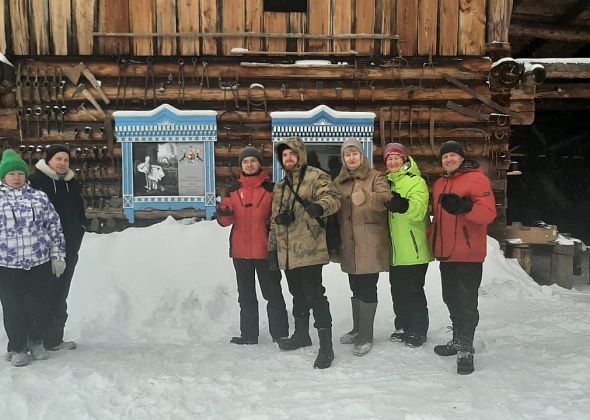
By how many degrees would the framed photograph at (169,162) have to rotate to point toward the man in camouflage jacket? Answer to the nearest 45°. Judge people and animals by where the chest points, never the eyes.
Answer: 0° — it already faces them

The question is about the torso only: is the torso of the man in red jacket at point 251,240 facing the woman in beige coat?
no

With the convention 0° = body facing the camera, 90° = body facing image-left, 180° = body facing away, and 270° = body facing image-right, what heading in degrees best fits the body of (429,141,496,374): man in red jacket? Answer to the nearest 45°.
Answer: approximately 45°

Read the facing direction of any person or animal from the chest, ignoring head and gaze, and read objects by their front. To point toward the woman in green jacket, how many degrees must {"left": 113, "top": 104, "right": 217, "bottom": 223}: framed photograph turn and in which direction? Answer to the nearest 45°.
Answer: approximately 45° to its left

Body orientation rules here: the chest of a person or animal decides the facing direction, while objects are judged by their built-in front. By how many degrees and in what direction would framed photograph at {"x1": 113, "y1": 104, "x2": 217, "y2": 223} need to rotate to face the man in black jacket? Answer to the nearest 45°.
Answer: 0° — it already faces them

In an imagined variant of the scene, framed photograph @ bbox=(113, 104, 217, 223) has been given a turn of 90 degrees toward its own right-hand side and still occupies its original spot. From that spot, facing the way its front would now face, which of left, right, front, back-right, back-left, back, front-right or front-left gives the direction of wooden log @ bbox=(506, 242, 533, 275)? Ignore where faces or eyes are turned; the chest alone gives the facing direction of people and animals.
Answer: back

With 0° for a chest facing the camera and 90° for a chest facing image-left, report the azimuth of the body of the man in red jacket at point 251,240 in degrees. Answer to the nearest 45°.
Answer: approximately 0°

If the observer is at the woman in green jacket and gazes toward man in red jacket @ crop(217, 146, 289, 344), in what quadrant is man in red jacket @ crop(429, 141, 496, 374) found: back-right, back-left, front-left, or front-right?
back-left

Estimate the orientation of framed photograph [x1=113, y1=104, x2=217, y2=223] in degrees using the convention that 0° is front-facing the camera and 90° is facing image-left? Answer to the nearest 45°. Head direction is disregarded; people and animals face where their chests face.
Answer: approximately 0°

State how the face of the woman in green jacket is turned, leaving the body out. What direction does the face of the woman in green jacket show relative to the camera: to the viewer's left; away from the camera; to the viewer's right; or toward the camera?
toward the camera

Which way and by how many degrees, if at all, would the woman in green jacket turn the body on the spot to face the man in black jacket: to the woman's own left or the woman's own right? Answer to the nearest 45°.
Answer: approximately 45° to the woman's own right

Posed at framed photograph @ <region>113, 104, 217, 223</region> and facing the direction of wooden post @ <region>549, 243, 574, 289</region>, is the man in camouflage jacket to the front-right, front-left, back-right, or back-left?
front-right

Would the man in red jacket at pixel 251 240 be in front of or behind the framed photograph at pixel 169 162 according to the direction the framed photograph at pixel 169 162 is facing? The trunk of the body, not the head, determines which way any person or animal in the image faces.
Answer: in front

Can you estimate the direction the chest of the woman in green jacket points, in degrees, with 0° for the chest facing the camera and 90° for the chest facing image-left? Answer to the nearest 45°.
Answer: approximately 45°

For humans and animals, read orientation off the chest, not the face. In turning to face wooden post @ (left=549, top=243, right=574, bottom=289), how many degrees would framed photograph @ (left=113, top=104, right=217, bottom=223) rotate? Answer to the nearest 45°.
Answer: approximately 90° to its left

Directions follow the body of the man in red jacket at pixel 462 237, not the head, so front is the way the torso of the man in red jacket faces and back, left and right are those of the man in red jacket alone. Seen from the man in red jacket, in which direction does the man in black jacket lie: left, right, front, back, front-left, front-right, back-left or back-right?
front-right

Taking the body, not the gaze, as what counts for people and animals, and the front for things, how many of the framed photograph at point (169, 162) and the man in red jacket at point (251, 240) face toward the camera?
2

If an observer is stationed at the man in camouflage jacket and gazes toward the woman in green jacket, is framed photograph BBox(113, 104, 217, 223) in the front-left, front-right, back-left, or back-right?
back-left

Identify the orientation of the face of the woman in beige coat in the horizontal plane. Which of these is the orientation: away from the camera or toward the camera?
toward the camera

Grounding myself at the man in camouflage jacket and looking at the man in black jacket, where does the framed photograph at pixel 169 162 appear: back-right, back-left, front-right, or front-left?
front-right
